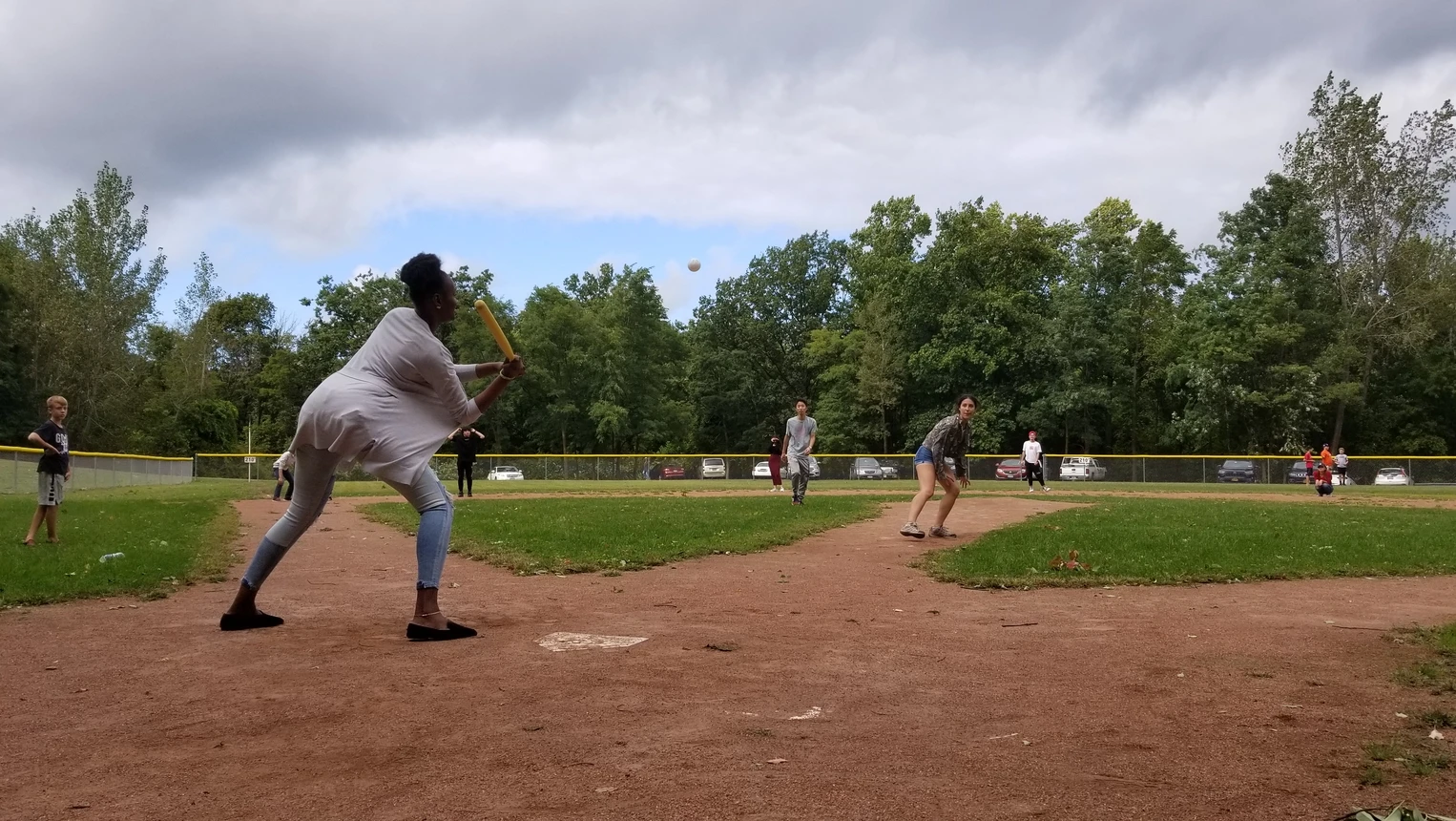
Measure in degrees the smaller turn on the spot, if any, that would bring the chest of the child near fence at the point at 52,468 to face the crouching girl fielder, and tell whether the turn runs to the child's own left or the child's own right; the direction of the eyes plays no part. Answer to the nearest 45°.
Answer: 0° — they already face them

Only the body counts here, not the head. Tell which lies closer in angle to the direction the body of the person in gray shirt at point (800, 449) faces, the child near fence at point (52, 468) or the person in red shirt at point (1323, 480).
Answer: the child near fence

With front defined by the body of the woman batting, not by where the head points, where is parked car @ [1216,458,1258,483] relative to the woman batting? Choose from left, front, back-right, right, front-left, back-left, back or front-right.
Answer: front-left

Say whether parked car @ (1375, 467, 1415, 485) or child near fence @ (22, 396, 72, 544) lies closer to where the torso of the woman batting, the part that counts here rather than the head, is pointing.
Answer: the parked car

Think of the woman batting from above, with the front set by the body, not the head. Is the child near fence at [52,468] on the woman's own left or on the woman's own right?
on the woman's own left

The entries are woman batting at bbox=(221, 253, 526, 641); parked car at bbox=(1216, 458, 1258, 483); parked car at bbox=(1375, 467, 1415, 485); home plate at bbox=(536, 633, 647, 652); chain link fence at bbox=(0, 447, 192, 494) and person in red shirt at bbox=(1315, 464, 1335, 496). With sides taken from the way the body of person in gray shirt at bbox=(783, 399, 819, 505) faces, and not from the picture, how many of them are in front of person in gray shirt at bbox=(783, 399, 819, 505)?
2

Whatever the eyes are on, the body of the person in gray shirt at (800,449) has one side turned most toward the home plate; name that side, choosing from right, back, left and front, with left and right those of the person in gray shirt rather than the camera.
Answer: front

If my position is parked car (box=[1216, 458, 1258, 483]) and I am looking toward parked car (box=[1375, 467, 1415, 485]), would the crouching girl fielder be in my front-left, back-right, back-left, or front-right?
back-right

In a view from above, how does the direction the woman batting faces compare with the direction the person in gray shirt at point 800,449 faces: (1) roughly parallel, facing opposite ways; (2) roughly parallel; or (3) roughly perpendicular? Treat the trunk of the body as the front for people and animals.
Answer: roughly perpendicular

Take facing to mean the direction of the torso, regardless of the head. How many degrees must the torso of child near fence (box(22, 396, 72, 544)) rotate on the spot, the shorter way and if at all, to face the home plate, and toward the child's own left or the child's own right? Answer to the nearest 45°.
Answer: approximately 45° to the child's own right

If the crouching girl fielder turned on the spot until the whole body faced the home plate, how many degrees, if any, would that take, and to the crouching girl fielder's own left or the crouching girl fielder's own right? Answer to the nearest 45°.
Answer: approximately 45° to the crouching girl fielder's own right

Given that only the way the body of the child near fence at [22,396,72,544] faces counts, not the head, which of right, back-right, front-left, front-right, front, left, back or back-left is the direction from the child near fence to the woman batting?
front-right

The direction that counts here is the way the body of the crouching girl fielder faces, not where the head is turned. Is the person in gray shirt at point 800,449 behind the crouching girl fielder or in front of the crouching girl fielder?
behind

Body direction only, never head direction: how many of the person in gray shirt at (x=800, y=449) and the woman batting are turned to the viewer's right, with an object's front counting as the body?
1

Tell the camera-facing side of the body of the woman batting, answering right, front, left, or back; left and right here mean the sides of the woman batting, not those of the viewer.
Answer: right
